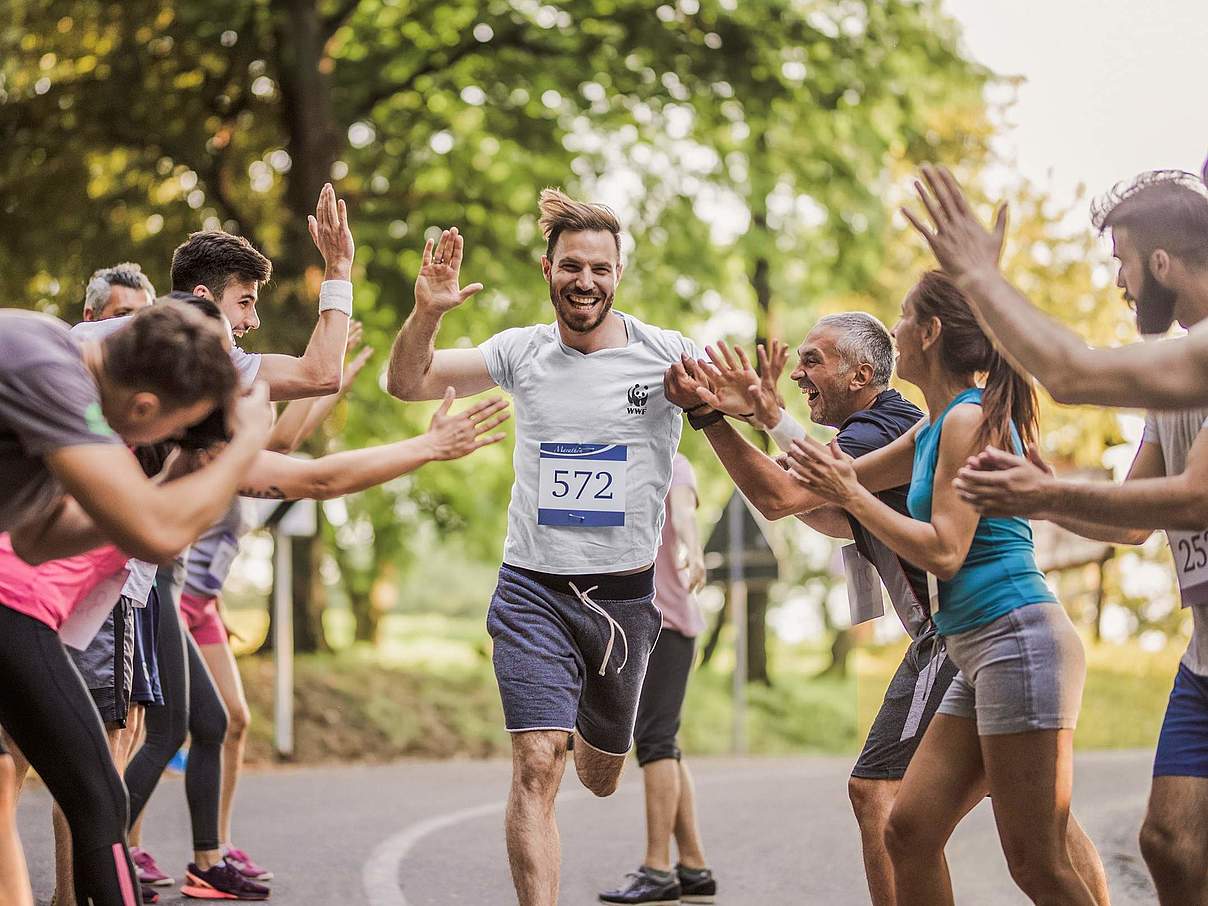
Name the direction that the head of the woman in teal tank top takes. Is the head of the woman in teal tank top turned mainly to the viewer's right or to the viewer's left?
to the viewer's left

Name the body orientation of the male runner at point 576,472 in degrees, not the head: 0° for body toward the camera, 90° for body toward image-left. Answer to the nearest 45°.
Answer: approximately 0°

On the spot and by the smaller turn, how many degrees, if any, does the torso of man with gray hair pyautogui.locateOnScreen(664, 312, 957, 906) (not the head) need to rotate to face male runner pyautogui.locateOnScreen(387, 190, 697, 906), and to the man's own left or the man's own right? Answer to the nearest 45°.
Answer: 0° — they already face them

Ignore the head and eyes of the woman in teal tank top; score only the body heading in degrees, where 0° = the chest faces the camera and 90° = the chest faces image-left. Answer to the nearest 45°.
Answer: approximately 90°

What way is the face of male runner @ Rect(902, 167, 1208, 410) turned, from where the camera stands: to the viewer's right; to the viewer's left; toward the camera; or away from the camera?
to the viewer's left

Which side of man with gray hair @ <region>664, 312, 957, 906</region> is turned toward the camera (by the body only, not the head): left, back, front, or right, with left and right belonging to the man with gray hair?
left

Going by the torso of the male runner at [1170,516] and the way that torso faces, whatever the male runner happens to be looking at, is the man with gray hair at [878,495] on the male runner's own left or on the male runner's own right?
on the male runner's own right

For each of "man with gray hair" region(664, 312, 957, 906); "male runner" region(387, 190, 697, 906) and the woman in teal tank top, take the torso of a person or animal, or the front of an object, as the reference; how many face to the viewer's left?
2

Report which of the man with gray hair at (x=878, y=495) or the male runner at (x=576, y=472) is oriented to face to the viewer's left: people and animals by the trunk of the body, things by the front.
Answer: the man with gray hair

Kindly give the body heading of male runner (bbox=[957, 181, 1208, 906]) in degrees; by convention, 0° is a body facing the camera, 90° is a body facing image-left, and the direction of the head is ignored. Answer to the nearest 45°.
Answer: approximately 45°

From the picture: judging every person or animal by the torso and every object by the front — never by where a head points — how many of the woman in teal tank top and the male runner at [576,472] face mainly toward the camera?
1

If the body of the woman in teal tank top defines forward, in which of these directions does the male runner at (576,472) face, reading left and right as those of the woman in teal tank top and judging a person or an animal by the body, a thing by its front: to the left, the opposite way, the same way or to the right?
to the left

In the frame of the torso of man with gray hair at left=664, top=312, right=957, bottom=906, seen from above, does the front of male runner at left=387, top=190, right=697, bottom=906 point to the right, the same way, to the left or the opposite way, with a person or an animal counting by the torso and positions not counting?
to the left
